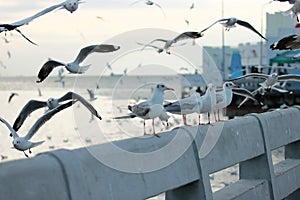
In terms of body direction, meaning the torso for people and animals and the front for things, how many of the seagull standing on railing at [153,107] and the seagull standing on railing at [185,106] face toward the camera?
0

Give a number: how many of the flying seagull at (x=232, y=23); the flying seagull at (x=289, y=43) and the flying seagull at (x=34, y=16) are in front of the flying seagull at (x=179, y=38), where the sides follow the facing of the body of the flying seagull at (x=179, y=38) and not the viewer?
1

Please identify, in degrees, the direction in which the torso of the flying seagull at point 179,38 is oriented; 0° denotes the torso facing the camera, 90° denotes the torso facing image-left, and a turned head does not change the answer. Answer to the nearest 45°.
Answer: approximately 45°

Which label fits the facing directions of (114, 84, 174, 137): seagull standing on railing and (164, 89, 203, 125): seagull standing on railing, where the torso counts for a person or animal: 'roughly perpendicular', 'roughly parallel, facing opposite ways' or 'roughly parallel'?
roughly parallel
